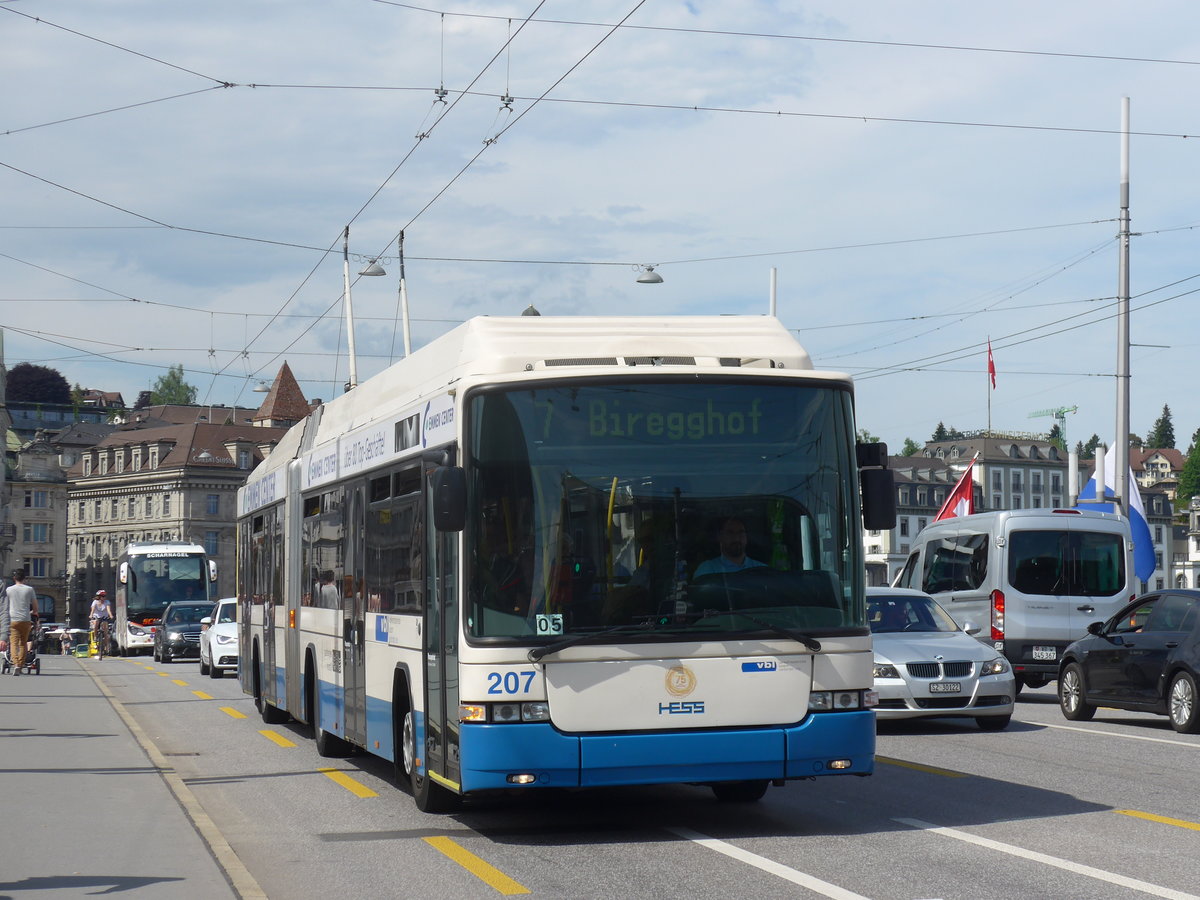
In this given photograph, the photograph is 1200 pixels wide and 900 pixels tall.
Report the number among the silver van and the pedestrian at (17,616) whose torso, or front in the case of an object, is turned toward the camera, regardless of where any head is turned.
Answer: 0

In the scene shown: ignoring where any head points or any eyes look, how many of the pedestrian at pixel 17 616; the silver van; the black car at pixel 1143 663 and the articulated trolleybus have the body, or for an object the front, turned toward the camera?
1

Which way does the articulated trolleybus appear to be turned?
toward the camera

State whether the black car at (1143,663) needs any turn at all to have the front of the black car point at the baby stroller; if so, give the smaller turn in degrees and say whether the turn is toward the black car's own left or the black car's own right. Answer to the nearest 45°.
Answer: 0° — it already faces it

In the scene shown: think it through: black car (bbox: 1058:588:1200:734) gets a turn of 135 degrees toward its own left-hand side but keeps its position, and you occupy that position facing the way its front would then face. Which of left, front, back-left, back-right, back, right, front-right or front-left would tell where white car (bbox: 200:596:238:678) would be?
back-right

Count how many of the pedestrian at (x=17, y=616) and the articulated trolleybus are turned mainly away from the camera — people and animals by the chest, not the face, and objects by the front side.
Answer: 1

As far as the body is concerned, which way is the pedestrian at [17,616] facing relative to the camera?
away from the camera

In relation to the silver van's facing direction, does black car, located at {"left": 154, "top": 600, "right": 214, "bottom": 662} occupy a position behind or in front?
in front
